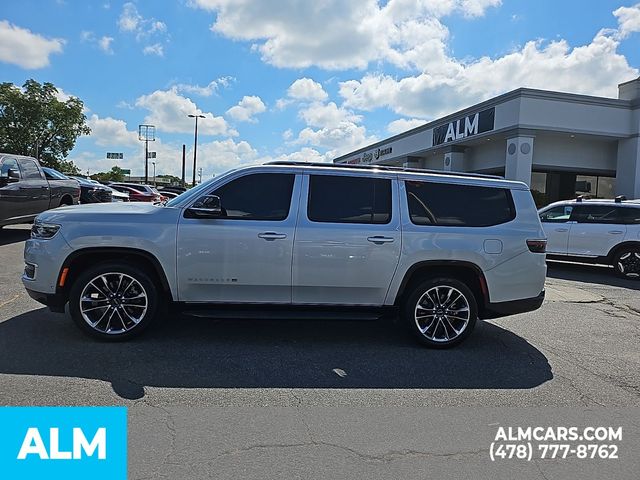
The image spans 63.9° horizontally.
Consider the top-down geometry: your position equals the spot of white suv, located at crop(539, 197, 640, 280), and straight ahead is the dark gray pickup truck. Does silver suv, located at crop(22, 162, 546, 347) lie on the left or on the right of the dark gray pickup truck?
left

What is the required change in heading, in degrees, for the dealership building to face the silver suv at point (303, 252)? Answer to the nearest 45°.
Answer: approximately 45° to its left

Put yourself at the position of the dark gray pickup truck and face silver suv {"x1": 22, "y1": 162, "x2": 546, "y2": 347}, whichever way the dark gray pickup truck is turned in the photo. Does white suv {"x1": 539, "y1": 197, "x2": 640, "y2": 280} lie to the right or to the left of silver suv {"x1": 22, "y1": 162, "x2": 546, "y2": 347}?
left

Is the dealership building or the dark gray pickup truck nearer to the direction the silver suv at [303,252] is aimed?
the dark gray pickup truck

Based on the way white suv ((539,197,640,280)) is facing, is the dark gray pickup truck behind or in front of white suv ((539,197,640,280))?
in front

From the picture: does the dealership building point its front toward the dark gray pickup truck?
yes

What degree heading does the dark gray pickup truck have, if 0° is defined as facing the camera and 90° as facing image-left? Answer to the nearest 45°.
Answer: approximately 45°

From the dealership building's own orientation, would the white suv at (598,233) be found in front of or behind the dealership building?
in front

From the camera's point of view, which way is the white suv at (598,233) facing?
to the viewer's left

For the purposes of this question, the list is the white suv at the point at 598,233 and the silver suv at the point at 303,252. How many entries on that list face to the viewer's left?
2

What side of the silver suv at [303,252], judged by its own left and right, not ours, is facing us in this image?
left

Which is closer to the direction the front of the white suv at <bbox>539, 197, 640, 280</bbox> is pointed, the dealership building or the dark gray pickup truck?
the dark gray pickup truck
